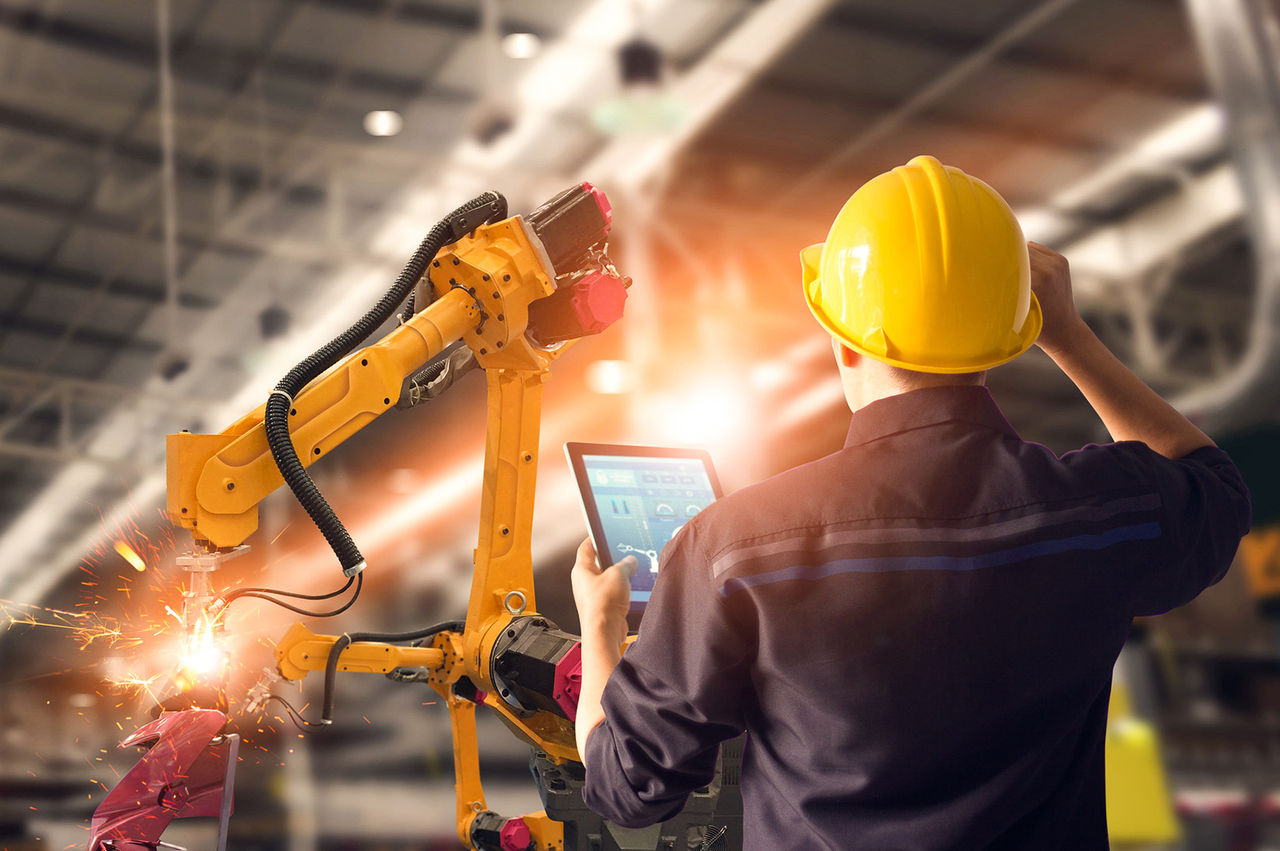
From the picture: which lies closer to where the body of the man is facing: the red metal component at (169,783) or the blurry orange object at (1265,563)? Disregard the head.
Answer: the blurry orange object

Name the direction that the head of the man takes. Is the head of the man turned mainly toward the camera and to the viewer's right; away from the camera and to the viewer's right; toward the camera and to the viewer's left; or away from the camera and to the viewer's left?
away from the camera and to the viewer's left

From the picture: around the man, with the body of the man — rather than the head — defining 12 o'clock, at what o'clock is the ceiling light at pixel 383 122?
The ceiling light is roughly at 11 o'clock from the man.

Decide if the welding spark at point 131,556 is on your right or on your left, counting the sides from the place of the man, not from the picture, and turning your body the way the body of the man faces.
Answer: on your left

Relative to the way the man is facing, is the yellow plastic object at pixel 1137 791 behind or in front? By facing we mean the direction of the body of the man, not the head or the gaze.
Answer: in front

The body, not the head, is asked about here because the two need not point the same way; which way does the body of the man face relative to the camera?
away from the camera

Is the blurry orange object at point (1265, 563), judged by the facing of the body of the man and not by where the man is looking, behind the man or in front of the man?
in front

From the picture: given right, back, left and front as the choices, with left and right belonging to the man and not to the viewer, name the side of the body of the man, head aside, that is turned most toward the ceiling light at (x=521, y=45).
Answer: front

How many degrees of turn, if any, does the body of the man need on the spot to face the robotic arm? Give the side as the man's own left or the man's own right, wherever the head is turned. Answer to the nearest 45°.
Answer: approximately 45° to the man's own left

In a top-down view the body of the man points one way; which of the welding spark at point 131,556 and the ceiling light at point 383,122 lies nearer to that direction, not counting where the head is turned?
the ceiling light
